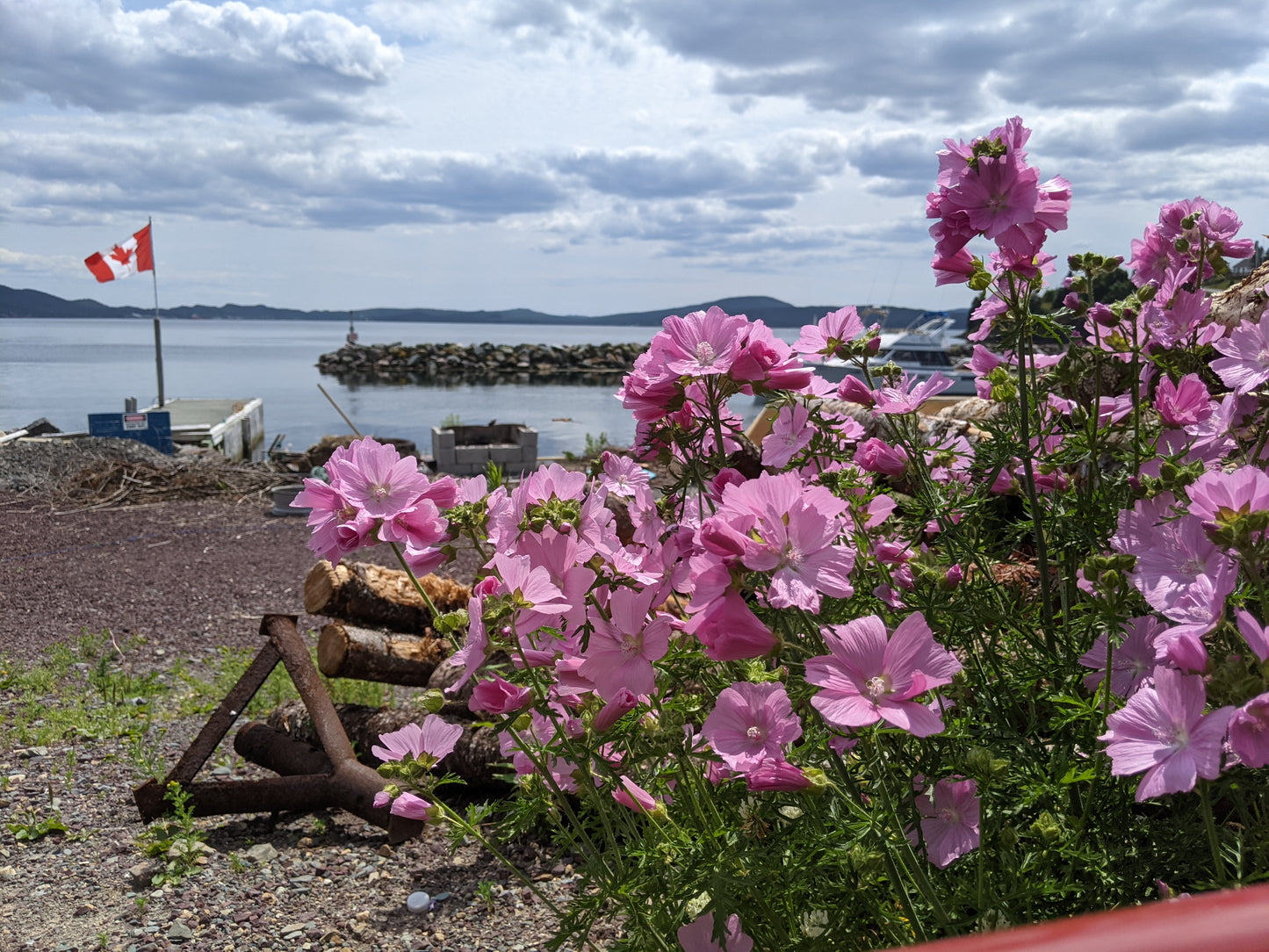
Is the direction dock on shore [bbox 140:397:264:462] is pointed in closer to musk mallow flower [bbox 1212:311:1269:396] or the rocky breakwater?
the rocky breakwater
